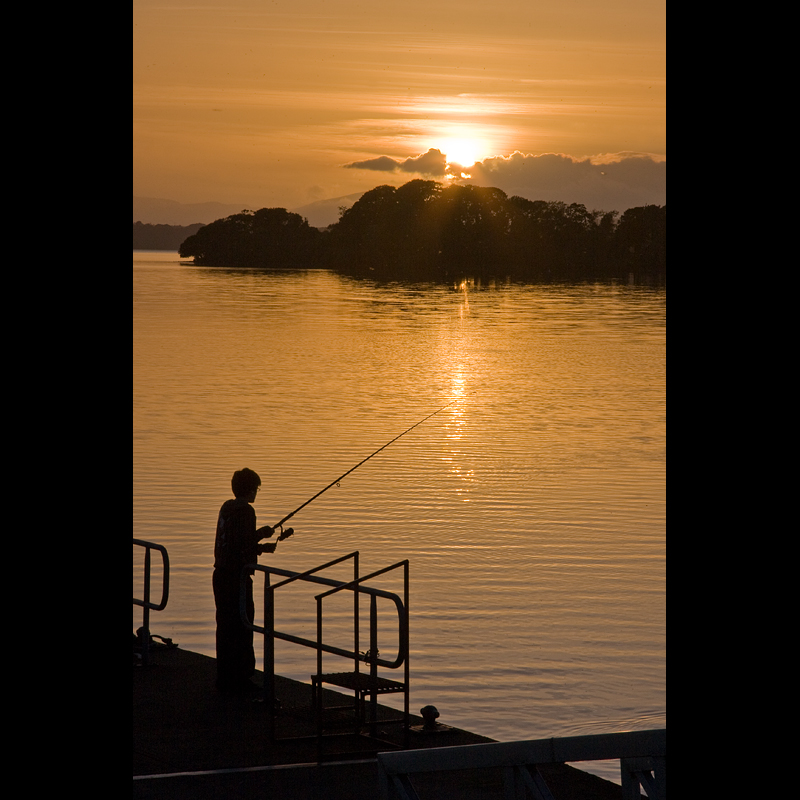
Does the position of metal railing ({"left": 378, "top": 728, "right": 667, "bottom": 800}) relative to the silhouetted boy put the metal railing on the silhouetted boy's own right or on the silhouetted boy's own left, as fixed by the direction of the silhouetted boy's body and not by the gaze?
on the silhouetted boy's own right

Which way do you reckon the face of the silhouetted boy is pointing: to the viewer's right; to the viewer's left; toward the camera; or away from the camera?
to the viewer's right

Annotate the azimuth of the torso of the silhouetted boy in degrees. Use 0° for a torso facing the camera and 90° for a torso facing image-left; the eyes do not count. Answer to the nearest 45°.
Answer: approximately 270°
